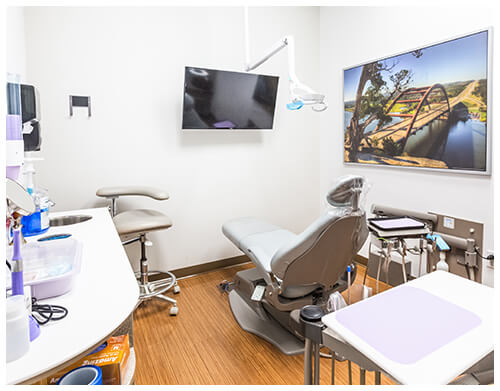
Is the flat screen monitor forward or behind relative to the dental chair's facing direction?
forward

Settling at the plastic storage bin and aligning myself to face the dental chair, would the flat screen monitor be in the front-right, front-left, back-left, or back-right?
front-left

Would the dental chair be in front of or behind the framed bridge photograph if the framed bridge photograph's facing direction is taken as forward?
in front

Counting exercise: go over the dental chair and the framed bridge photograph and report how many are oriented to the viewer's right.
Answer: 0

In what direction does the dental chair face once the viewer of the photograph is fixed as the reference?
facing away from the viewer and to the left of the viewer

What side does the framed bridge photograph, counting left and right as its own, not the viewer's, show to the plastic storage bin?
front

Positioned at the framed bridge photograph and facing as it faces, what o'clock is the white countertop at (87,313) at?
The white countertop is roughly at 11 o'clock from the framed bridge photograph.

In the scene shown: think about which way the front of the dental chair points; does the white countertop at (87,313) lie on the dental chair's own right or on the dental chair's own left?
on the dental chair's own left
